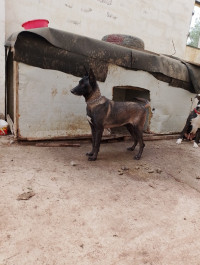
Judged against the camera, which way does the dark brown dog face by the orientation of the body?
to the viewer's left

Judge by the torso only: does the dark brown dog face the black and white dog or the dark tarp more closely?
the dark tarp

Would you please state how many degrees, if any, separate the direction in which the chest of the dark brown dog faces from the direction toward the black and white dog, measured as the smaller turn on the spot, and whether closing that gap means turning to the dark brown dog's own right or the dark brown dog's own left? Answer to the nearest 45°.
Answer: approximately 135° to the dark brown dog's own right
